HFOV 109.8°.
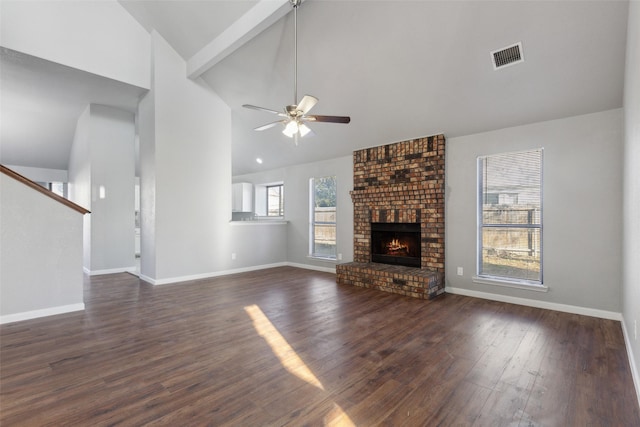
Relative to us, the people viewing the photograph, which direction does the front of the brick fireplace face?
facing the viewer and to the left of the viewer

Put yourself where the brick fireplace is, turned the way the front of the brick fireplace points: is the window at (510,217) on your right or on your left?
on your left

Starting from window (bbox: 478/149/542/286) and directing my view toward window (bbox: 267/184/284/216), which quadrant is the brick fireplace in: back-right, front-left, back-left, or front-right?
front-left

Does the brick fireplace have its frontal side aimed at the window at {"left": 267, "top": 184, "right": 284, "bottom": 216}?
no
